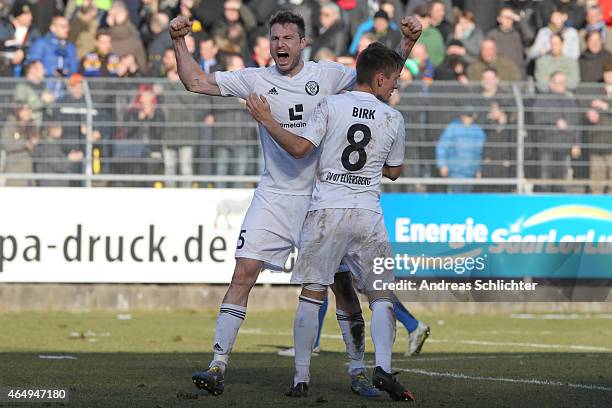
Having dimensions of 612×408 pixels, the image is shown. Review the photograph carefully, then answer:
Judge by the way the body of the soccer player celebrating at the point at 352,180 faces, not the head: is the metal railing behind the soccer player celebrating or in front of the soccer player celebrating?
in front

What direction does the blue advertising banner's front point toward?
toward the camera

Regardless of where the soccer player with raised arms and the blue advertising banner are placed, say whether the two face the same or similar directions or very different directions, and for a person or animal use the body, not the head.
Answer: same or similar directions

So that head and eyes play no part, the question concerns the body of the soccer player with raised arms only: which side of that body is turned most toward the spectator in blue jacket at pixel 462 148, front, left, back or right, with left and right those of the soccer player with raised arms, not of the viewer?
back

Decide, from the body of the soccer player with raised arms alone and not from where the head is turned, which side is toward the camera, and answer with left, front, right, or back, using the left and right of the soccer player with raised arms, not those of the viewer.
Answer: front

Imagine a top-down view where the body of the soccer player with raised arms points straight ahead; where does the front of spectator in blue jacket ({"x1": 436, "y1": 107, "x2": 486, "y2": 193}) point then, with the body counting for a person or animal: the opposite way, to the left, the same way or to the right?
the same way

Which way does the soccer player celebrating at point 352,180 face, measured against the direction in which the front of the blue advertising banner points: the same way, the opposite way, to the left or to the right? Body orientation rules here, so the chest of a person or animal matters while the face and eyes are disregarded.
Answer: the opposite way

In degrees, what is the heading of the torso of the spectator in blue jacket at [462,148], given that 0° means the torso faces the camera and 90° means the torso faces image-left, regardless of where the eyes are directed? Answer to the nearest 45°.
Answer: approximately 0°

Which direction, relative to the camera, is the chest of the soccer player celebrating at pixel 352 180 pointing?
away from the camera

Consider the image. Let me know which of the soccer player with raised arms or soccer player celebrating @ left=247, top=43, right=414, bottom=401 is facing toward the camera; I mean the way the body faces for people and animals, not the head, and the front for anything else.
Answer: the soccer player with raised arms

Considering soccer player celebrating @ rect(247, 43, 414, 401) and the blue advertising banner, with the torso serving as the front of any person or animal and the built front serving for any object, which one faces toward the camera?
the blue advertising banner

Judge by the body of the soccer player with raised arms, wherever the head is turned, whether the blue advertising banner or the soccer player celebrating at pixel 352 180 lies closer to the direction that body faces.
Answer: the soccer player celebrating

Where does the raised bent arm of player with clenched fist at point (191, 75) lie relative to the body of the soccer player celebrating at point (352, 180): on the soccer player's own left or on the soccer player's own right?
on the soccer player's own left

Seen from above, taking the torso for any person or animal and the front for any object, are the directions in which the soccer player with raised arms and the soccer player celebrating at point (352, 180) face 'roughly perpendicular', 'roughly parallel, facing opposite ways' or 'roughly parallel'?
roughly parallel, facing opposite ways

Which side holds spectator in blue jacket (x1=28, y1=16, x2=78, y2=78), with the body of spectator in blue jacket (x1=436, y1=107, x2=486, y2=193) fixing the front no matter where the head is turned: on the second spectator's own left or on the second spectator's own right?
on the second spectator's own right

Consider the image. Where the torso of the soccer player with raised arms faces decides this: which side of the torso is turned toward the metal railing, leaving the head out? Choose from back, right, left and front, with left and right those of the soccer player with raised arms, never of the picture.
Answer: back
